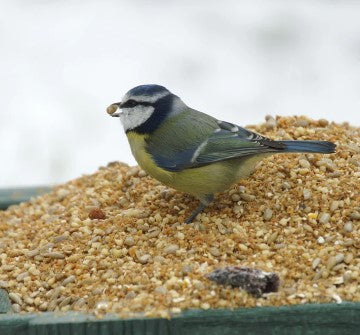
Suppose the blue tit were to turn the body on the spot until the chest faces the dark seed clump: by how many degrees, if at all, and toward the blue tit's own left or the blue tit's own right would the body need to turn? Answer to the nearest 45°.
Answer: approximately 90° to the blue tit's own left

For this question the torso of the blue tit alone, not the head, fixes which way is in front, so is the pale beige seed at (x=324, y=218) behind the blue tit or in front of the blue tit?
behind

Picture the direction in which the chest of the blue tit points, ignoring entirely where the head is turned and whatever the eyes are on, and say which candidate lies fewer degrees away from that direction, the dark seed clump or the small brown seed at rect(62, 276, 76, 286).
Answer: the small brown seed

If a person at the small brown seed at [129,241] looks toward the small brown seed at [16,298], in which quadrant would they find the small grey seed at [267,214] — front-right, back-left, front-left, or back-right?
back-left

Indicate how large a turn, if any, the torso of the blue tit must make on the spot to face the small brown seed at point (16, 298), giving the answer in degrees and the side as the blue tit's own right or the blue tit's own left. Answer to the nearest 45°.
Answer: approximately 45° to the blue tit's own left

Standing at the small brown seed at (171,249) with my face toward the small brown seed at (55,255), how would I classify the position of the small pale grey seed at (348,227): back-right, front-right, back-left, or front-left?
back-right

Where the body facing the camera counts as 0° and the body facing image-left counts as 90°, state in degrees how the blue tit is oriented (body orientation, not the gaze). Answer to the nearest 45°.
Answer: approximately 90°

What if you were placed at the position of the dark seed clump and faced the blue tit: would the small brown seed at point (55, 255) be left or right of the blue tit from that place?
left
